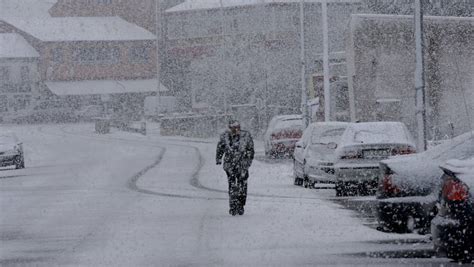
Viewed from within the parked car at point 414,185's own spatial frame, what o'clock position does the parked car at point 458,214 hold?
the parked car at point 458,214 is roughly at 4 o'clock from the parked car at point 414,185.

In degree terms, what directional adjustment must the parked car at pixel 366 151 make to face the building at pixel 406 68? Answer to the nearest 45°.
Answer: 0° — it already faces it

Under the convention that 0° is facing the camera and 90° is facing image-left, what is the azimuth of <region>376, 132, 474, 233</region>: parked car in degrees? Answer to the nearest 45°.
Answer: approximately 225°

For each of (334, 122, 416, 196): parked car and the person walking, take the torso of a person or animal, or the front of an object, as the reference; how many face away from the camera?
1

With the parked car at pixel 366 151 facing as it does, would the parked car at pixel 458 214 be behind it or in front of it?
behind

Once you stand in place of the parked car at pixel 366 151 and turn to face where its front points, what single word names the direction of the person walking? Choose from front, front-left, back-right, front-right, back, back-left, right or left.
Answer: back-left

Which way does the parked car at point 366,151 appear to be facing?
away from the camera

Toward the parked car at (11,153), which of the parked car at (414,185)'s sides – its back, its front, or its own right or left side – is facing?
left

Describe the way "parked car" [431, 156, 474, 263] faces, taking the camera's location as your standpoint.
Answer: facing away from the viewer and to the right of the viewer

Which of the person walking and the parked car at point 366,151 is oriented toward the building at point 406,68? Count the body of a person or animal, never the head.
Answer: the parked car
